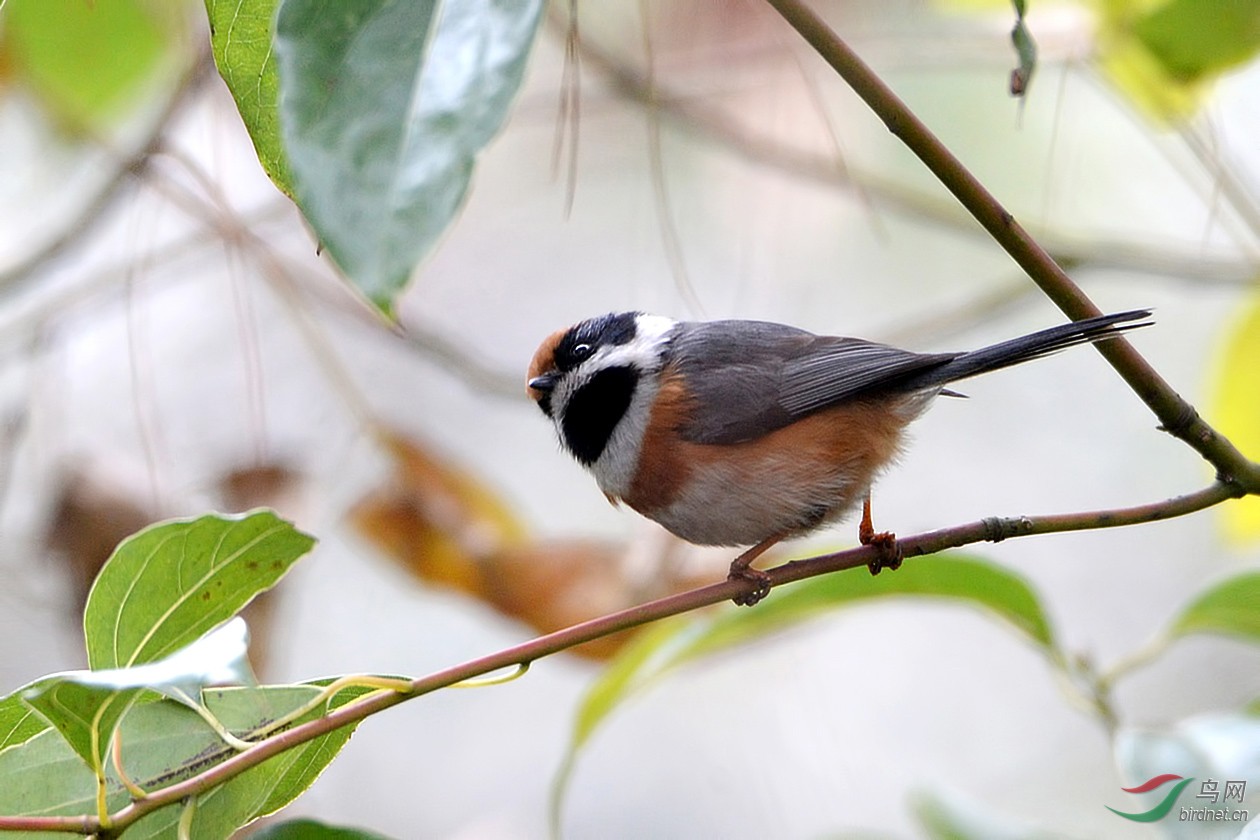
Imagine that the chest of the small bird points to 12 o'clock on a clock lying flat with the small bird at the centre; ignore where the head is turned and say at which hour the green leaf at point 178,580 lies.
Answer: The green leaf is roughly at 12 o'clock from the small bird.

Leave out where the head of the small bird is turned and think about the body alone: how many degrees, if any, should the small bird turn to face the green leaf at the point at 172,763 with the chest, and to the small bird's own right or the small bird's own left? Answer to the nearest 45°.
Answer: approximately 45° to the small bird's own left

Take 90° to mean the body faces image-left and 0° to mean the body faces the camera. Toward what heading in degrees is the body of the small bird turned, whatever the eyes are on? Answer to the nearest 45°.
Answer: approximately 90°

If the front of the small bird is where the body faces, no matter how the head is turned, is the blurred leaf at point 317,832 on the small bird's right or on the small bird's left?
on the small bird's left
